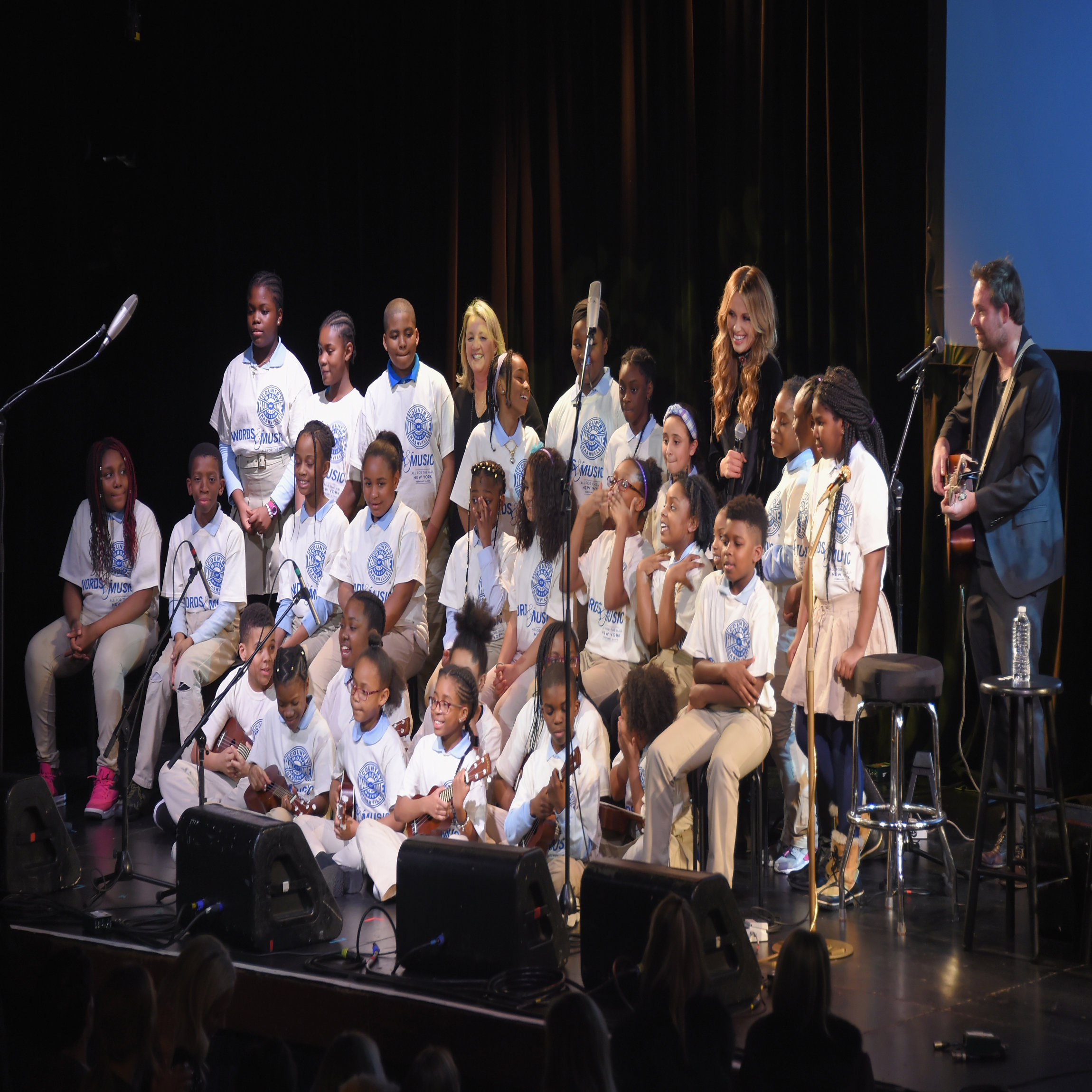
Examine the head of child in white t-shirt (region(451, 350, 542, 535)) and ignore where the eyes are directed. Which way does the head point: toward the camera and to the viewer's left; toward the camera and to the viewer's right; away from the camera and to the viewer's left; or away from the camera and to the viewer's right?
toward the camera and to the viewer's right

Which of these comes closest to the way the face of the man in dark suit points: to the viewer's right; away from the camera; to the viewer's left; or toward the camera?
to the viewer's left

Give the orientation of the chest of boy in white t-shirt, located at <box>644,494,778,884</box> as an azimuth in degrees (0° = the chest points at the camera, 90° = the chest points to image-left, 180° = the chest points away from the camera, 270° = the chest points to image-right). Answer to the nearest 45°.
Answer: approximately 45°

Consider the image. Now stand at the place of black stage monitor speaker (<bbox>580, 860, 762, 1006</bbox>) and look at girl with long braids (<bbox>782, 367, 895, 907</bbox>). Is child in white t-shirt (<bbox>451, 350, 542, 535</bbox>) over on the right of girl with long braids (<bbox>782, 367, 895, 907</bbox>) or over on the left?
left

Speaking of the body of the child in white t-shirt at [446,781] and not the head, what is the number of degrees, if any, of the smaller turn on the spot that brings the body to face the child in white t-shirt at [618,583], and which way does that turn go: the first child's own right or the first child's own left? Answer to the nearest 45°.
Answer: approximately 180°

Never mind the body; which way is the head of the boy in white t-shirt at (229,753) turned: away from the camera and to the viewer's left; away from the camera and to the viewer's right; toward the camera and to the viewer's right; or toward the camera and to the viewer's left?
toward the camera and to the viewer's right

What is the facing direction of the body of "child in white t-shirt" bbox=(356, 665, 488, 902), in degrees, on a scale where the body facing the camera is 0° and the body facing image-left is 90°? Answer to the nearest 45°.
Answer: approximately 45°
